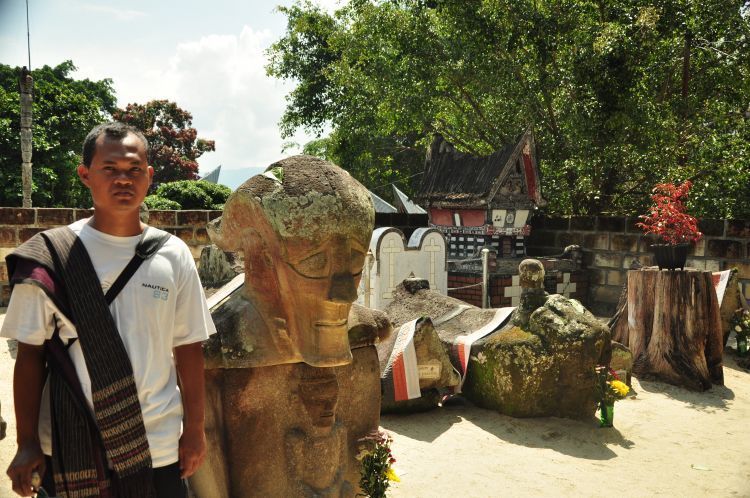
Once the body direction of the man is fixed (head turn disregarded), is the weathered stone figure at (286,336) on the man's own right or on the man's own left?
on the man's own left

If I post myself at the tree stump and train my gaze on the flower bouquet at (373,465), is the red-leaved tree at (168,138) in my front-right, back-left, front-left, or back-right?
back-right

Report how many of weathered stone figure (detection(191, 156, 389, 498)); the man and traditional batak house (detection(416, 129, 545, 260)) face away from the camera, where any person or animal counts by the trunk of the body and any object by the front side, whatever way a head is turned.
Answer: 0

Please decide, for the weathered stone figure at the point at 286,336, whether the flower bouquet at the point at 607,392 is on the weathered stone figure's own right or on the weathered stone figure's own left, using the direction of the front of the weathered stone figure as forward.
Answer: on the weathered stone figure's own left

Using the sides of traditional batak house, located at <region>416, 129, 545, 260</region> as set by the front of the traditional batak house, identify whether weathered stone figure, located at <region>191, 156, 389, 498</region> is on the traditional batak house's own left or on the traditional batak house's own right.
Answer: on the traditional batak house's own right

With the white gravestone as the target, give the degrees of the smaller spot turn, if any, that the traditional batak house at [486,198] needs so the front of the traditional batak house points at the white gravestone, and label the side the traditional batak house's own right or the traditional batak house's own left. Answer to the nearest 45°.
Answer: approximately 45° to the traditional batak house's own right

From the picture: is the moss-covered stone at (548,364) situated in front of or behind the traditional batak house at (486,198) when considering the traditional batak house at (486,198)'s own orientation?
in front

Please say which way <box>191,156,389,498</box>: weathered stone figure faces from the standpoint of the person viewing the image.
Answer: facing the viewer and to the right of the viewer

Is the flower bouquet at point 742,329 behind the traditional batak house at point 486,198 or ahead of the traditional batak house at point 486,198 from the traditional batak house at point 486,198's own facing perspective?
ahead

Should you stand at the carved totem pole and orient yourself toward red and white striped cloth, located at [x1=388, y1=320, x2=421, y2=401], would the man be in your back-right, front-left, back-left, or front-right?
front-right

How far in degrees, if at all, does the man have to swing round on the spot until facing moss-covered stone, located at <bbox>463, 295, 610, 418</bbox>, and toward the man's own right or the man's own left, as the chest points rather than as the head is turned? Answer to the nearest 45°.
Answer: approximately 135° to the man's own left

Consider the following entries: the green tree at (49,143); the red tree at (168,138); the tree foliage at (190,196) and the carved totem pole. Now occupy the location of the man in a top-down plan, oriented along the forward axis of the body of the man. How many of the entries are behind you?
4

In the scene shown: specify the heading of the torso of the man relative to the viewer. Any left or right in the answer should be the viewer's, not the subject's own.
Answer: facing the viewer

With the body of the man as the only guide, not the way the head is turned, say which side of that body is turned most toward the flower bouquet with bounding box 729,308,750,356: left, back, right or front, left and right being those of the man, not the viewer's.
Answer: left
